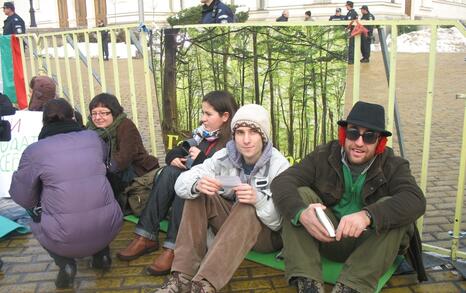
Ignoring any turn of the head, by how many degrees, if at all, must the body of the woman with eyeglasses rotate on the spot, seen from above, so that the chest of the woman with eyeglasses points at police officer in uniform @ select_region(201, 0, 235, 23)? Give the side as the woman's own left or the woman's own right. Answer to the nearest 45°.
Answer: approximately 180°

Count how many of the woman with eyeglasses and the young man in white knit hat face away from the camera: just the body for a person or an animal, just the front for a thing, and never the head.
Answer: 0

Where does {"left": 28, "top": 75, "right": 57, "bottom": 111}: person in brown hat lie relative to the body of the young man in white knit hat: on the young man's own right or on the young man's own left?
on the young man's own right

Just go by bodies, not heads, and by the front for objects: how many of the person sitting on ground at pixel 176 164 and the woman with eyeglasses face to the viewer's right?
0

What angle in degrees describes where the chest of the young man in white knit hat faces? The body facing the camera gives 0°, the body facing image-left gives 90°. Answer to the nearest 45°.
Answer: approximately 45°

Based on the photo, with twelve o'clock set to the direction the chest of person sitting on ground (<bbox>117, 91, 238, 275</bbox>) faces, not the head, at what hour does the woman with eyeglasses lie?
The woman with eyeglasses is roughly at 3 o'clock from the person sitting on ground.

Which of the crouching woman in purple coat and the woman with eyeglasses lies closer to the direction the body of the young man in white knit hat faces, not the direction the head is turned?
the crouching woman in purple coat

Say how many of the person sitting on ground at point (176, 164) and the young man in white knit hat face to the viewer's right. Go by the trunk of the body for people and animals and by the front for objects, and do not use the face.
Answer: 0

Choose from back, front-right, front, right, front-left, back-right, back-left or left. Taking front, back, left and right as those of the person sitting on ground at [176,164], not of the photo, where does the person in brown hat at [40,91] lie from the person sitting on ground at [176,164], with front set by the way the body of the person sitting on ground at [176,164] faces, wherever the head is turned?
right

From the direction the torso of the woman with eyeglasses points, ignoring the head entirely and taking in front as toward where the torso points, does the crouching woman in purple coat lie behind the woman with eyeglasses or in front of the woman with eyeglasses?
in front

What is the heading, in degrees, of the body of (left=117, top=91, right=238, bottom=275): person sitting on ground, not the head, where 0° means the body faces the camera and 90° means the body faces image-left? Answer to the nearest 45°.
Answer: approximately 45°

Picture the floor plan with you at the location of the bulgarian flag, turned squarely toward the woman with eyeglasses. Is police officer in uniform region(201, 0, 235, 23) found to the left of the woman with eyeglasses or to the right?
left

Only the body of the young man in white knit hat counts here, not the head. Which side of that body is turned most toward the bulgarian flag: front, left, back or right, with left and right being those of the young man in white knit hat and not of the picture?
right

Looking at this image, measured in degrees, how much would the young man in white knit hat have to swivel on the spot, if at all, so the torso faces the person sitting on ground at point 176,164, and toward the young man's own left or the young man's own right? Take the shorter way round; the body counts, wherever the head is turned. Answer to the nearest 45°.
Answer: approximately 90° to the young man's own right

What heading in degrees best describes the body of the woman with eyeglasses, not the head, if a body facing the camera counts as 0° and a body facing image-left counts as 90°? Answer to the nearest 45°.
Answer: approximately 45°

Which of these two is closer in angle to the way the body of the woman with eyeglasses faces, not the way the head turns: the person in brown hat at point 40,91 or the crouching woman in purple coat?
the crouching woman in purple coat
